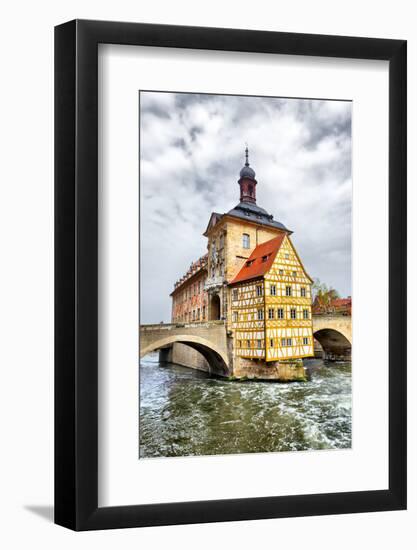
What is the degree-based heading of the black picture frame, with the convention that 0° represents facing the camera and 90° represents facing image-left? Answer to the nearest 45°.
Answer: approximately 315°
